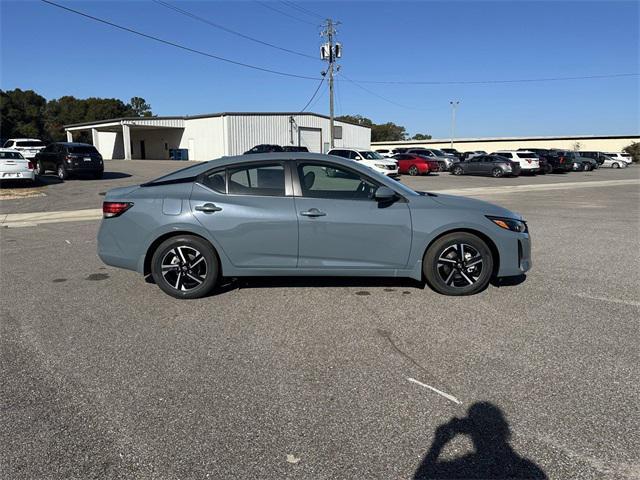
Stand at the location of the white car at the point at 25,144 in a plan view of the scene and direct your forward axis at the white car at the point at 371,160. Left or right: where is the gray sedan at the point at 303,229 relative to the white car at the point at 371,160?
right

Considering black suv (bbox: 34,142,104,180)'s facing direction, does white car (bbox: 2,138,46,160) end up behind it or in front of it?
in front

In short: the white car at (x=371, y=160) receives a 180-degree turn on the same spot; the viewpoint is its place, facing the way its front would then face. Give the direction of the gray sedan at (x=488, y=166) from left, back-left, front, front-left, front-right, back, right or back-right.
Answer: right

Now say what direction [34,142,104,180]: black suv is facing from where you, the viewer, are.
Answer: facing away from the viewer and to the left of the viewer

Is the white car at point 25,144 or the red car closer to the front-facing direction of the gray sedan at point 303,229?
the red car

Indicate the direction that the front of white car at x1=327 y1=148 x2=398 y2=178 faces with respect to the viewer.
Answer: facing the viewer and to the right of the viewer

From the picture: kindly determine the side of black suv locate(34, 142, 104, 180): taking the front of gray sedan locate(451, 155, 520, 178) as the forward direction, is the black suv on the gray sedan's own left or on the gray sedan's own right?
on the gray sedan's own left

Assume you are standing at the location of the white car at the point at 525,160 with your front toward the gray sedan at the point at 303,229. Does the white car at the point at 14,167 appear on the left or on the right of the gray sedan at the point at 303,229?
right

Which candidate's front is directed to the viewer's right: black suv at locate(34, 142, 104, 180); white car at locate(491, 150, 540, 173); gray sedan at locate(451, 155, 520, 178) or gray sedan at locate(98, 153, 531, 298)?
gray sedan at locate(98, 153, 531, 298)

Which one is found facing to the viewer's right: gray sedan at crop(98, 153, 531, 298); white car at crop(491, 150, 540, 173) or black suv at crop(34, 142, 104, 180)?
the gray sedan

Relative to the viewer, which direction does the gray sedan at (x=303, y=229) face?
to the viewer's right

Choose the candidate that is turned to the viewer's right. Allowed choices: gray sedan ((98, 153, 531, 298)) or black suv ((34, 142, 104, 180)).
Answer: the gray sedan

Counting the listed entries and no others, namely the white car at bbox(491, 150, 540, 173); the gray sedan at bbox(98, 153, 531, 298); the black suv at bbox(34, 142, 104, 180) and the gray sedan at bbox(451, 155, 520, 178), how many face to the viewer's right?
1
